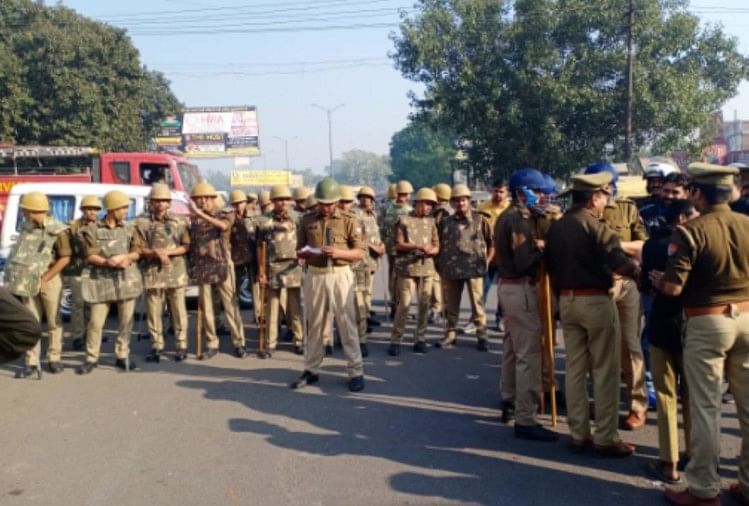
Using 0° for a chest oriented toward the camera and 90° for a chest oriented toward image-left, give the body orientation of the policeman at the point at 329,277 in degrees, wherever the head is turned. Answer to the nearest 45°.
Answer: approximately 0°

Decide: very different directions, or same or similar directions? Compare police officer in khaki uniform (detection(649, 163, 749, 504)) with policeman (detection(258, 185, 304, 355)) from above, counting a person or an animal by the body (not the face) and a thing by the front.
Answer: very different directions

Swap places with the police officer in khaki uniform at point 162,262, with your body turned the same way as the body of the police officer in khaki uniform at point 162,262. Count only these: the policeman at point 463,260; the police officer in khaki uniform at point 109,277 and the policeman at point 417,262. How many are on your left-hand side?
2

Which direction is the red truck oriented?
to the viewer's right

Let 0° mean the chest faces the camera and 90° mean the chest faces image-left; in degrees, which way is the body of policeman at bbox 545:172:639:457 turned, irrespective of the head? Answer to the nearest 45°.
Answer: approximately 225°

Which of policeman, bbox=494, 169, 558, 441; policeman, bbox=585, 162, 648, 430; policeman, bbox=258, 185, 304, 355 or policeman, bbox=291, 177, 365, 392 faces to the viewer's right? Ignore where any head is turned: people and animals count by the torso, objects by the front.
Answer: policeman, bbox=494, 169, 558, 441

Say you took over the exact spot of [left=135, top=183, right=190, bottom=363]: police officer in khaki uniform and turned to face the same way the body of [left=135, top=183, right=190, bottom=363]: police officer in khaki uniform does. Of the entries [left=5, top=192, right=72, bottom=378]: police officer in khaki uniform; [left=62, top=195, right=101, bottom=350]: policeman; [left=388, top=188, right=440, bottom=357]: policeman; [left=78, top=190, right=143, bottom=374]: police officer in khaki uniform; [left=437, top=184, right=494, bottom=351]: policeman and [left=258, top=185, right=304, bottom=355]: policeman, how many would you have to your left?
3

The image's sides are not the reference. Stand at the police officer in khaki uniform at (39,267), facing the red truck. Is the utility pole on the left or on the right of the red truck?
right
